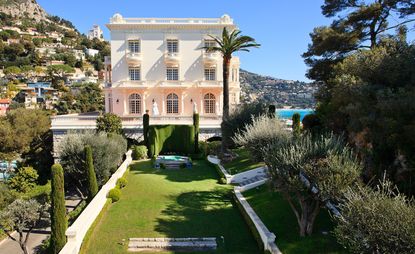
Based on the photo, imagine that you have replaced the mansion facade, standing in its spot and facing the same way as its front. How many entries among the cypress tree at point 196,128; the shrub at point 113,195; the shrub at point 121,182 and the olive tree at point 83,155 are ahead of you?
4

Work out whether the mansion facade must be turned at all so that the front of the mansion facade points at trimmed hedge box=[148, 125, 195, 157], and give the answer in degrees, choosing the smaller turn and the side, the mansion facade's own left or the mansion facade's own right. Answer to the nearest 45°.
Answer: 0° — it already faces it

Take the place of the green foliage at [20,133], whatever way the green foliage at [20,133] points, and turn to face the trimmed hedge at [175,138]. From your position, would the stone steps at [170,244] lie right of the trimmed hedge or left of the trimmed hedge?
right

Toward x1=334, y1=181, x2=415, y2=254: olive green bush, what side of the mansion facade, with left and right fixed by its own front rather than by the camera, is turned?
front

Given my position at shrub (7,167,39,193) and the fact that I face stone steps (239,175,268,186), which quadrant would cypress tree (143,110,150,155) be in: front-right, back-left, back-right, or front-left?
front-left

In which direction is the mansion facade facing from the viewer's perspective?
toward the camera

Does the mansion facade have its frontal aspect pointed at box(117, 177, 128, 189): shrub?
yes

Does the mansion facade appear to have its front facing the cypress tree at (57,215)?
yes

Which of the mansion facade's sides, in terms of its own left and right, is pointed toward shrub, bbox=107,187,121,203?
front

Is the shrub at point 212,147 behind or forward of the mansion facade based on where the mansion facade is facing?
forward

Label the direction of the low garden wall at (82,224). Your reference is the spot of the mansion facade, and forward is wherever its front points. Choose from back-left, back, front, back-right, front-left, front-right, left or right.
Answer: front

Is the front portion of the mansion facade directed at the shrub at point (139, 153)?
yes

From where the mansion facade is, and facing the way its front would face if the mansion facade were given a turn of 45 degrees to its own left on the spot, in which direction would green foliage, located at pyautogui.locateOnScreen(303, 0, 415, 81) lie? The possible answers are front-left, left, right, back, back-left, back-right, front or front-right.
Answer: front

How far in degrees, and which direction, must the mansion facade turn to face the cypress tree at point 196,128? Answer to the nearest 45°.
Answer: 0° — it already faces it

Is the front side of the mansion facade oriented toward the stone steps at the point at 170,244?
yes

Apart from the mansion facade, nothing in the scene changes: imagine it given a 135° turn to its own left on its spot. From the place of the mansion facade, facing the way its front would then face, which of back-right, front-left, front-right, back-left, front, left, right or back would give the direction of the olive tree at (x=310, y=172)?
back-right
